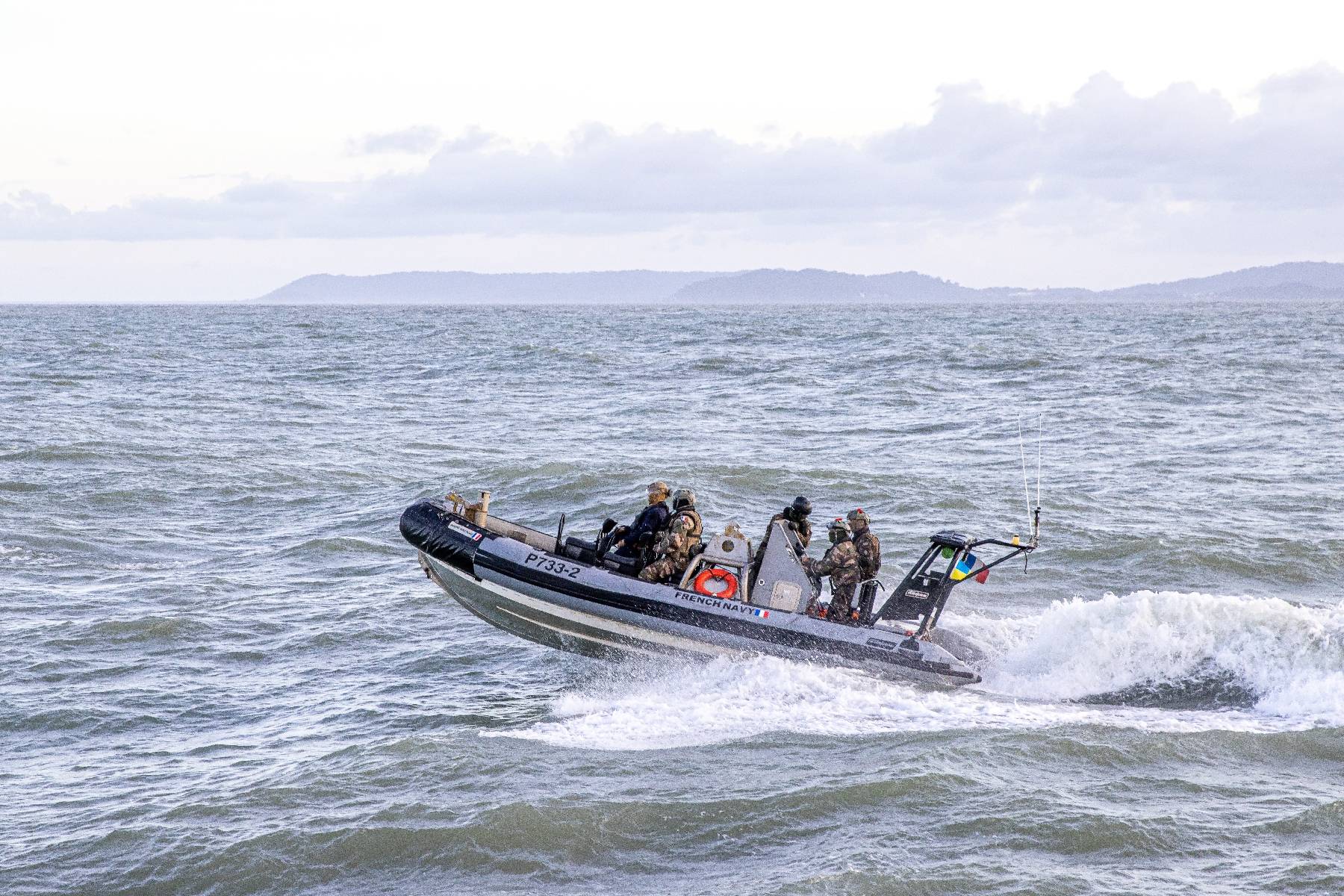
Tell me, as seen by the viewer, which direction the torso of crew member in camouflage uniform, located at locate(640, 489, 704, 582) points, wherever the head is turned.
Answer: to the viewer's left

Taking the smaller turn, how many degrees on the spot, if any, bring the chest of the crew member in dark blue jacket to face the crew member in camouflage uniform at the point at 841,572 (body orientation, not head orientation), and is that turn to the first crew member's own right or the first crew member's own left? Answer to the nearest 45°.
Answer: approximately 180°

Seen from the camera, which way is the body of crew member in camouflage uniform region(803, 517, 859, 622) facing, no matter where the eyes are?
to the viewer's left

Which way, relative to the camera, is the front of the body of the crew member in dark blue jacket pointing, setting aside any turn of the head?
to the viewer's left

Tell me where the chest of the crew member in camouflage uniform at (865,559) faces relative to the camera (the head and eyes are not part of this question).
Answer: to the viewer's left

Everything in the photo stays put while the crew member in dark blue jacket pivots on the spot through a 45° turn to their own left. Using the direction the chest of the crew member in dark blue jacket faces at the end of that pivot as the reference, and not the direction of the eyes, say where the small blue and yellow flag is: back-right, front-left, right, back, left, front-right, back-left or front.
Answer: back-left

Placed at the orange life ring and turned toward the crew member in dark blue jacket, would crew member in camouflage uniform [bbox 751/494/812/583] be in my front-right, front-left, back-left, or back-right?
back-right

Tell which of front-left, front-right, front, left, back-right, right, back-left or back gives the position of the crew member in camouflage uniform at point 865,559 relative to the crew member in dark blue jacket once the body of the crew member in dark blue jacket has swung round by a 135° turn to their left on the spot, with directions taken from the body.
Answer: front-left

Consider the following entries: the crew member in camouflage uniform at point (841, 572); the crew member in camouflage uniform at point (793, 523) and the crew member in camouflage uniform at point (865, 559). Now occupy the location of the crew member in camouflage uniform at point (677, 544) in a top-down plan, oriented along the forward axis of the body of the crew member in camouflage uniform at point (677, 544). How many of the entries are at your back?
3

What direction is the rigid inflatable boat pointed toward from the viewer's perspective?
to the viewer's left

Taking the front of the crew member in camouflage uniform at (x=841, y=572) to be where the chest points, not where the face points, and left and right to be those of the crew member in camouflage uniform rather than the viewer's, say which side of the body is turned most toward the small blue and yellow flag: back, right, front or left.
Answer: back

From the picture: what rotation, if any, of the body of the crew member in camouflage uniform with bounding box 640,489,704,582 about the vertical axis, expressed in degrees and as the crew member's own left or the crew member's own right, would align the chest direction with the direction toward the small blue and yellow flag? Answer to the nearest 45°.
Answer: approximately 180°
